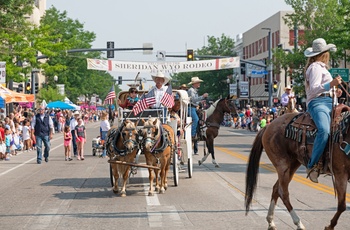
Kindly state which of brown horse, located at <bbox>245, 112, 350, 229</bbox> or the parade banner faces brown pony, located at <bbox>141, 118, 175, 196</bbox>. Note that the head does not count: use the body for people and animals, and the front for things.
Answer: the parade banner

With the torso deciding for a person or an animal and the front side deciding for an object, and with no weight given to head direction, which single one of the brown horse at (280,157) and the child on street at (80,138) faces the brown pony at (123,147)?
the child on street

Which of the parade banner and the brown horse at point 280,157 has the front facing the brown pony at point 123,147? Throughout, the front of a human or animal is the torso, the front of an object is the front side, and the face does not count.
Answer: the parade banner

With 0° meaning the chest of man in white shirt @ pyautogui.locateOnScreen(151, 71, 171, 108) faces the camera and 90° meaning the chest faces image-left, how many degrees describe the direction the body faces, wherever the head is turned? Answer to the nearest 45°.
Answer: approximately 0°

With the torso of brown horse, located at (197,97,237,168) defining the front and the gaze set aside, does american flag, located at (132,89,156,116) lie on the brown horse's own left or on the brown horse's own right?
on the brown horse's own right

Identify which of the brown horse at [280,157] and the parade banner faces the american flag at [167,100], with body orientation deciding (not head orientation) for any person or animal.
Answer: the parade banner

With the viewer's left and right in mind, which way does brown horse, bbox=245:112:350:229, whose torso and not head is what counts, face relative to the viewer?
facing to the right of the viewer

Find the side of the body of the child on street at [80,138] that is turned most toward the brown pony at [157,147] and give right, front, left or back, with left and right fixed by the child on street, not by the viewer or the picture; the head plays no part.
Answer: front

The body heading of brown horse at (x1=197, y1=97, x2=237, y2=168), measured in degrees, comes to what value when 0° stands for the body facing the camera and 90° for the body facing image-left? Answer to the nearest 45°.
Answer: approximately 315°
